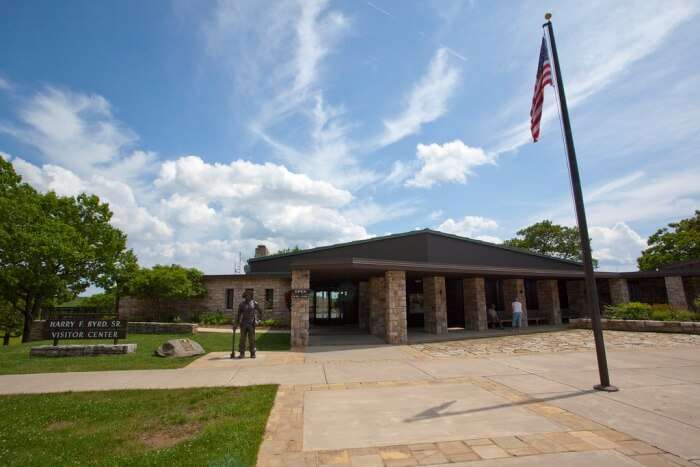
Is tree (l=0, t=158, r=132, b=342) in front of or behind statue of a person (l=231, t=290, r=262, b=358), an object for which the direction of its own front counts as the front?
behind

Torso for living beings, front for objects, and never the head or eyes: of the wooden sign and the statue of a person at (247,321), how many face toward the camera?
2

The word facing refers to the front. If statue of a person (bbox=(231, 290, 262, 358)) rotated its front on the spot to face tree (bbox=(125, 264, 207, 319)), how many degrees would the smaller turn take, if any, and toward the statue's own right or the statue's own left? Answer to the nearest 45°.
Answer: approximately 180°

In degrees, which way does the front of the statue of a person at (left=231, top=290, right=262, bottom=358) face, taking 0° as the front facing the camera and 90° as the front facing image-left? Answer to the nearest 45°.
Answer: approximately 0°

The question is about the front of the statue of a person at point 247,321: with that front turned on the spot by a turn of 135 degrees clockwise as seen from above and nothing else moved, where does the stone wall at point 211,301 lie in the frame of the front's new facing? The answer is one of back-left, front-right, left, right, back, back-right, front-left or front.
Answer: front-right

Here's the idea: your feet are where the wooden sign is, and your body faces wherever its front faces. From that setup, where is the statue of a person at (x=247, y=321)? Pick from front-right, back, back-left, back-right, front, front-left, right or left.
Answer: front-left

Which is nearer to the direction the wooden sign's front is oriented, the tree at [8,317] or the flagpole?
the flagpole

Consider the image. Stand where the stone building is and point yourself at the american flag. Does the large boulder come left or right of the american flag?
right

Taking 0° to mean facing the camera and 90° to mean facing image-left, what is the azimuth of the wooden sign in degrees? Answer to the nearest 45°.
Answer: approximately 0°
